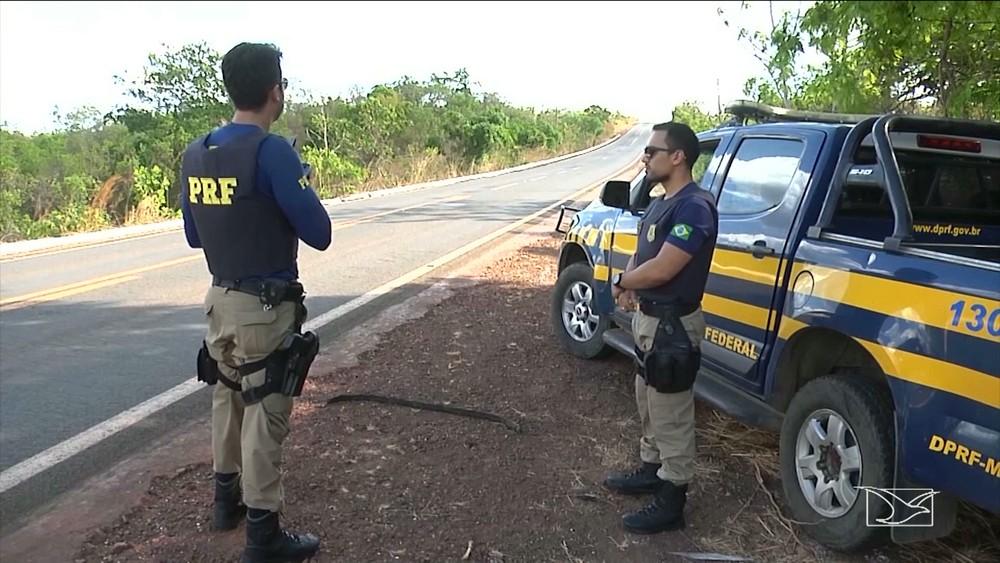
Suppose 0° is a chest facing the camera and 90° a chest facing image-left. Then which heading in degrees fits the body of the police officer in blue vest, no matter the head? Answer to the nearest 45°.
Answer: approximately 225°

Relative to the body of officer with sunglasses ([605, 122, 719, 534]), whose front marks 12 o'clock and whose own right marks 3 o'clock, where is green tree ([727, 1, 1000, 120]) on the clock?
The green tree is roughly at 4 o'clock from the officer with sunglasses.

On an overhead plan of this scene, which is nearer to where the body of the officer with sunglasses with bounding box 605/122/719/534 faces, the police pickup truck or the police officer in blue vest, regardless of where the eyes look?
the police officer in blue vest

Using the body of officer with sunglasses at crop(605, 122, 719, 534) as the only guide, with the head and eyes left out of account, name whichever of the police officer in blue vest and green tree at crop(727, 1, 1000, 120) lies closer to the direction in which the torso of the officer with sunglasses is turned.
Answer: the police officer in blue vest

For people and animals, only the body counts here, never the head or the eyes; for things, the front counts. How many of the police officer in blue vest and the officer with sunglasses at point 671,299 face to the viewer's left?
1

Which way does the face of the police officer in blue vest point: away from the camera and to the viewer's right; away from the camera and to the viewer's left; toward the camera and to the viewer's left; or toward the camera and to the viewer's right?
away from the camera and to the viewer's right

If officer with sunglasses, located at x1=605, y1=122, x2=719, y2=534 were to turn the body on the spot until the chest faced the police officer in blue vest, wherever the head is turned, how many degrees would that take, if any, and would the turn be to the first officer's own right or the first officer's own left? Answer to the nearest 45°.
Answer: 0° — they already face them

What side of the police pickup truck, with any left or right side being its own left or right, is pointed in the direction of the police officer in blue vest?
left

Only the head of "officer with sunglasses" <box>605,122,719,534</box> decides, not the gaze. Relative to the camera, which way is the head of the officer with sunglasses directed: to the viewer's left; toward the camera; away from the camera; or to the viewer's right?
to the viewer's left

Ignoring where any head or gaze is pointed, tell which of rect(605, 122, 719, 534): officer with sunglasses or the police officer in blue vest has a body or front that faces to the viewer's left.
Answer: the officer with sunglasses

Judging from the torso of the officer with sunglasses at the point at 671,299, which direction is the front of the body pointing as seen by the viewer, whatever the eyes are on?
to the viewer's left

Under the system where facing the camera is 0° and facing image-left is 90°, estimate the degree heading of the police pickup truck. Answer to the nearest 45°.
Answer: approximately 135°

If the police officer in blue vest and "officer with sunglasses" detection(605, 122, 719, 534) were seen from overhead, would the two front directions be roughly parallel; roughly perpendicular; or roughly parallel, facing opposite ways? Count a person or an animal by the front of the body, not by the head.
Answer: roughly perpendicular

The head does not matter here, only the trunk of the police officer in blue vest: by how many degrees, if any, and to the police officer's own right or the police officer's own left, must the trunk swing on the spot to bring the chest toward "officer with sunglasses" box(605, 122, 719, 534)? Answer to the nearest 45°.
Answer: approximately 45° to the police officer's own right
